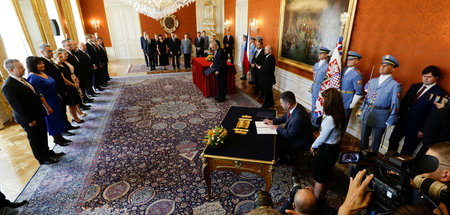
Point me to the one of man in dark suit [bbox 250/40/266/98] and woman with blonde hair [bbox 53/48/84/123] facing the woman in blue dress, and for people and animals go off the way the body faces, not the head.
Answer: the man in dark suit

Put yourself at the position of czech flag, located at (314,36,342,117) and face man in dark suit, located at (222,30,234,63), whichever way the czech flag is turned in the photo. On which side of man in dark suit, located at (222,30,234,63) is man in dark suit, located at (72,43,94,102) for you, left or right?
left

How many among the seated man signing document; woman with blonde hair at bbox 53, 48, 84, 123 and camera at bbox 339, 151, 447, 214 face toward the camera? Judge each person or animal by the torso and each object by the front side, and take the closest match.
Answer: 0

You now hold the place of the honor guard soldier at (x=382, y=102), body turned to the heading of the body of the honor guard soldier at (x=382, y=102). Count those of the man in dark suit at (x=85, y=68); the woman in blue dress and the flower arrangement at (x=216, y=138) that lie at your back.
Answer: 0

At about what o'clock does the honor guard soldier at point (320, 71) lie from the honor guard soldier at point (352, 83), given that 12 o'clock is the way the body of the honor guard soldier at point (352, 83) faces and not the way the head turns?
the honor guard soldier at point (320, 71) is roughly at 3 o'clock from the honor guard soldier at point (352, 83).

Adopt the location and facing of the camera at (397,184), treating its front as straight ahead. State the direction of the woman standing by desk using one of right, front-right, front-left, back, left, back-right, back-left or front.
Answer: front

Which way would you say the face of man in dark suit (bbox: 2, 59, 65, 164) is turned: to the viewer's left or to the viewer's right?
to the viewer's right

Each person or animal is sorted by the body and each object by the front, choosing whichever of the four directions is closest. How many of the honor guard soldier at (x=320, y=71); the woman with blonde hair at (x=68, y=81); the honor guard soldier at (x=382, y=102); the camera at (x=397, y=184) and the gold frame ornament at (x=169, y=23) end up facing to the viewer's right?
1

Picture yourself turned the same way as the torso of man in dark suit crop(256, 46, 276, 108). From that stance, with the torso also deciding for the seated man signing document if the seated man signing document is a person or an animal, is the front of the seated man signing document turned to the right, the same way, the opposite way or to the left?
the same way

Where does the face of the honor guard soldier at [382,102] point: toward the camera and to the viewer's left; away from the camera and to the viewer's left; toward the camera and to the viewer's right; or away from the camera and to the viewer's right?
toward the camera and to the viewer's left

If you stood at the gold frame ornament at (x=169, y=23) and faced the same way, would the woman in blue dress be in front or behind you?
in front

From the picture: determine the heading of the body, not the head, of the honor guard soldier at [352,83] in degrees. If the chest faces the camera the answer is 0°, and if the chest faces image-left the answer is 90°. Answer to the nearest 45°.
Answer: approximately 45°

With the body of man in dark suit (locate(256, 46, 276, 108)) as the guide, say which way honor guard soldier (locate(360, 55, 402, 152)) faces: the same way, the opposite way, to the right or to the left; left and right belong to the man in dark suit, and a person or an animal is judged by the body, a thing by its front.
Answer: the same way

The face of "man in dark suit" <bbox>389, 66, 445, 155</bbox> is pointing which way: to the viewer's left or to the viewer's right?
to the viewer's left

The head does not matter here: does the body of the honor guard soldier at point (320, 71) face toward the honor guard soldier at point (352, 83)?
no

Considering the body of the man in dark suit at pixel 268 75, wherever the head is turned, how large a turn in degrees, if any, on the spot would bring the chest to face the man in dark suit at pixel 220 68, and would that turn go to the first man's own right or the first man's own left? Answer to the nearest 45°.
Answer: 0° — they already face them

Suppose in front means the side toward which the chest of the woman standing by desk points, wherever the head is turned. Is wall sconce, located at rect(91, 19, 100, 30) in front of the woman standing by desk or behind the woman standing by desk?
in front

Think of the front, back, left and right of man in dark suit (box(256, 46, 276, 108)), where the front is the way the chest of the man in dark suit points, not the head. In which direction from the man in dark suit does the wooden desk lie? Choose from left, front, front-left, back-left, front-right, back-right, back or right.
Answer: left

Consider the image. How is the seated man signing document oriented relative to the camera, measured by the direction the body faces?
to the viewer's left

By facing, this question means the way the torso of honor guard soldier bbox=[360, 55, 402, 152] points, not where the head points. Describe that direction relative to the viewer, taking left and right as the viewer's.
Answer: facing the viewer and to the left of the viewer

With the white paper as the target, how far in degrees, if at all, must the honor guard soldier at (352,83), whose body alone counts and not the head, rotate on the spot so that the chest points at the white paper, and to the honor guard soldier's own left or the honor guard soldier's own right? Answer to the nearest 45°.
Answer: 0° — they already face it
